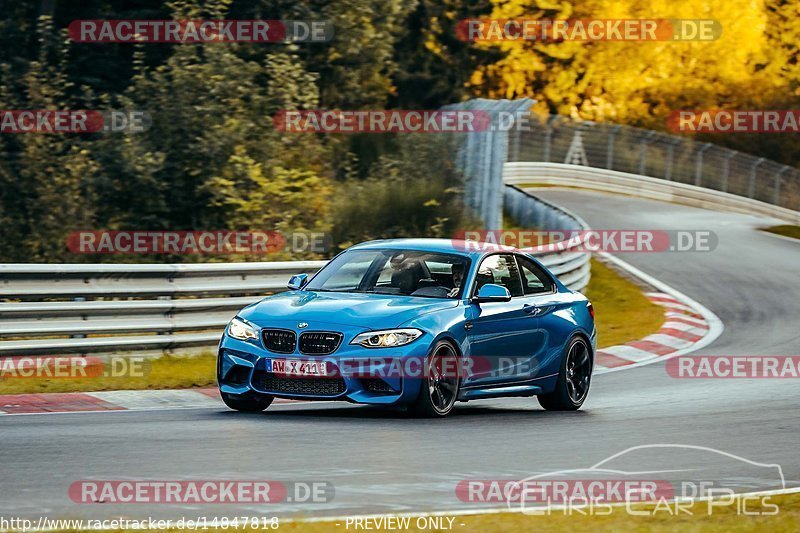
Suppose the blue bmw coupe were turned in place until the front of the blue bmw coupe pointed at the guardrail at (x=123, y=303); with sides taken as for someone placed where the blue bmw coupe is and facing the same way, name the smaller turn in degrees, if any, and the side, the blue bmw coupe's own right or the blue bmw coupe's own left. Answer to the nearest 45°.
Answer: approximately 90° to the blue bmw coupe's own right

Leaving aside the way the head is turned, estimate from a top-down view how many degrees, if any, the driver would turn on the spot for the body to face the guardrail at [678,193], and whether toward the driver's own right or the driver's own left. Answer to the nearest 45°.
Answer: approximately 135° to the driver's own right

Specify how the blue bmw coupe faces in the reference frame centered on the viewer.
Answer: facing the viewer and to the left of the viewer

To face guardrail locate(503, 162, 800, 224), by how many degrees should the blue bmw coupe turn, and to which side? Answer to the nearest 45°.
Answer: approximately 135° to its right

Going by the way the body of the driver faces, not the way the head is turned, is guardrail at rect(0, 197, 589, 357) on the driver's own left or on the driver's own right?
on the driver's own right
